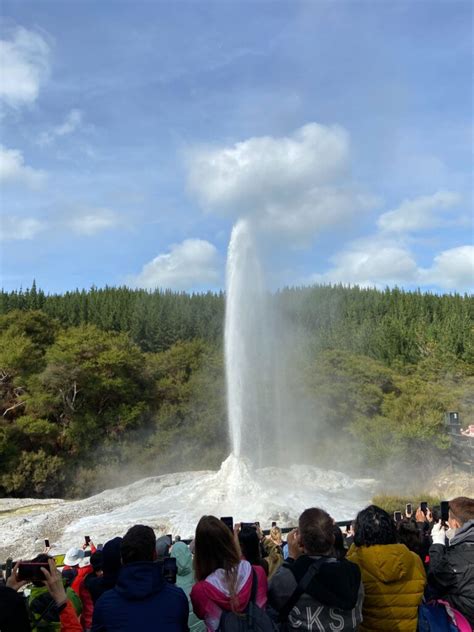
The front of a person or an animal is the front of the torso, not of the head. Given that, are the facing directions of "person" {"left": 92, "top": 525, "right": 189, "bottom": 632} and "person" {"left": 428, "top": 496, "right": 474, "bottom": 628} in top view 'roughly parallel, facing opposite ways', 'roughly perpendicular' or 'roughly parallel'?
roughly parallel

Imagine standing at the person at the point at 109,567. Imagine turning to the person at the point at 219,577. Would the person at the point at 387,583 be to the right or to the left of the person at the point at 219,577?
left

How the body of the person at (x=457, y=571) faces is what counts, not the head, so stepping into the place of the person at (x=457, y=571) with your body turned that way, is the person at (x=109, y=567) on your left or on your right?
on your left

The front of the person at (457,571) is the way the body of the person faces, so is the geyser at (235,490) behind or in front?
in front

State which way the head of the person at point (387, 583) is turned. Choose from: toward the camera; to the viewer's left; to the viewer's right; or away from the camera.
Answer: away from the camera

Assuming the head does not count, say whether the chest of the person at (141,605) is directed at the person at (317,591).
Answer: no

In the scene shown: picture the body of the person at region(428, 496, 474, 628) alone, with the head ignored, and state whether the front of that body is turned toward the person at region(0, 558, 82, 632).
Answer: no

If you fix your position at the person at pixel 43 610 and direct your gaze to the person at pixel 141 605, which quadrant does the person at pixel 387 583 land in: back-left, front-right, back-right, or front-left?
front-left

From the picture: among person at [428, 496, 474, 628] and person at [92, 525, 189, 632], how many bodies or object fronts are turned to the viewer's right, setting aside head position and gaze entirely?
0

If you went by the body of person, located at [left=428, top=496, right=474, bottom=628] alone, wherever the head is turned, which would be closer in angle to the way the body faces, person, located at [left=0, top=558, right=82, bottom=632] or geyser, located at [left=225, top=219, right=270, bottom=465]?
the geyser

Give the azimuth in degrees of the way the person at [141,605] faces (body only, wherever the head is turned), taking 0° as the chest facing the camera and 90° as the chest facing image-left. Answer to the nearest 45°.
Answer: approximately 180°

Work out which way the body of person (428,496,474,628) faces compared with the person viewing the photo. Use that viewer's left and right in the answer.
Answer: facing away from the viewer and to the left of the viewer

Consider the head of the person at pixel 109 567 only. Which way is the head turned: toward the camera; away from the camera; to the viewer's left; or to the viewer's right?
away from the camera

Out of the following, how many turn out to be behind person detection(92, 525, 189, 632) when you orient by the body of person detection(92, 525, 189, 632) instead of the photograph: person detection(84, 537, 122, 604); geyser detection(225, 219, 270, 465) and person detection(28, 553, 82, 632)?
0

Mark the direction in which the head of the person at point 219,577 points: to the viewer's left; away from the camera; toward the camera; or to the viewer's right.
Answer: away from the camera

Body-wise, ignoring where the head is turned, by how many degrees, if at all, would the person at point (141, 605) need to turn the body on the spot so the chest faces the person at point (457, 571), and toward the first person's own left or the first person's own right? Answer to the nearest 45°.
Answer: approximately 90° to the first person's own right
